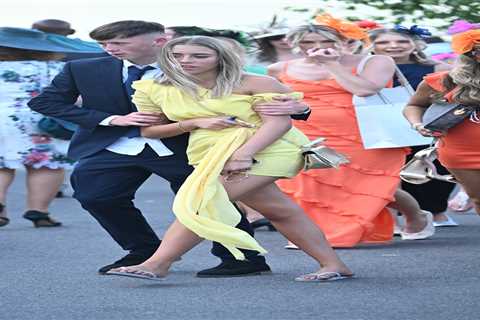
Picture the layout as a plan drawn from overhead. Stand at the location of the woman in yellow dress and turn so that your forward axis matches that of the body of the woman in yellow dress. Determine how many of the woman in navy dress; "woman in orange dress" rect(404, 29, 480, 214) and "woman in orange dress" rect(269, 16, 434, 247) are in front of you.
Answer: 0

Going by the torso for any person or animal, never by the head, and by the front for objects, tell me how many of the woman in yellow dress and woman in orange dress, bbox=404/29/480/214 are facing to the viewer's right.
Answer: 0

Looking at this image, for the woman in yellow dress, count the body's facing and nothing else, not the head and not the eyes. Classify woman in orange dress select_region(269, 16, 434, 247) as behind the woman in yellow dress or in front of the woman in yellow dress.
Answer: behind

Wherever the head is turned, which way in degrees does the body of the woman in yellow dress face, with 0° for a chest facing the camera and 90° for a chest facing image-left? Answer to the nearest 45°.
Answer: approximately 45°

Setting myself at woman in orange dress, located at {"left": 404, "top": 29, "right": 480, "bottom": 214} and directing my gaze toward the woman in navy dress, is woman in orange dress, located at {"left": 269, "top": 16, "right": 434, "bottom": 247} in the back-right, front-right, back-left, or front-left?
front-left

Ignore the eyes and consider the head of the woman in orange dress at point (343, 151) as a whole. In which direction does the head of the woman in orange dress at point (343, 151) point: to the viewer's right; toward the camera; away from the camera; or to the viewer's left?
toward the camera

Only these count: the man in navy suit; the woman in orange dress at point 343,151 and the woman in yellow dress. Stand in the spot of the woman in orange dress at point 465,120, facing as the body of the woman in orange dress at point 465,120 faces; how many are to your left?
0

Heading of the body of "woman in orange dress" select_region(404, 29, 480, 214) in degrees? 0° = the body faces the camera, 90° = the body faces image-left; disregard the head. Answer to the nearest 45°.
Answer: approximately 0°
